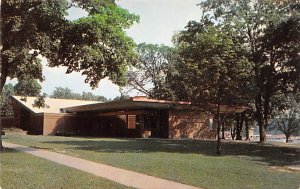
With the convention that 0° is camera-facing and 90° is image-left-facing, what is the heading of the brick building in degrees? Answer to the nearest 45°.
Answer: approximately 0°

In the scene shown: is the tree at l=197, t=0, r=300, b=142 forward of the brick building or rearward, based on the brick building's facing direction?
forward

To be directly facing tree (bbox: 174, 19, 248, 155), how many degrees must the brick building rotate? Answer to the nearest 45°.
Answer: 0° — it already faces it

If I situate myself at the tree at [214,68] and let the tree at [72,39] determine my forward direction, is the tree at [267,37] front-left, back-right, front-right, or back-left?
back-right
